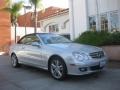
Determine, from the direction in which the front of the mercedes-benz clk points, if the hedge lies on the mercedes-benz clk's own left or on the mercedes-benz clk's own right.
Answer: on the mercedes-benz clk's own left

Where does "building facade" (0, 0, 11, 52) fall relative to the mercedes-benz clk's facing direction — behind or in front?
behind

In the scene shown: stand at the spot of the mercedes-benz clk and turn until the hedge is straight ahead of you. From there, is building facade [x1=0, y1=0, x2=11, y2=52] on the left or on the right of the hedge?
left

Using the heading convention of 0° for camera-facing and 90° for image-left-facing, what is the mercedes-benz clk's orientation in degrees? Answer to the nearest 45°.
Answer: approximately 315°
